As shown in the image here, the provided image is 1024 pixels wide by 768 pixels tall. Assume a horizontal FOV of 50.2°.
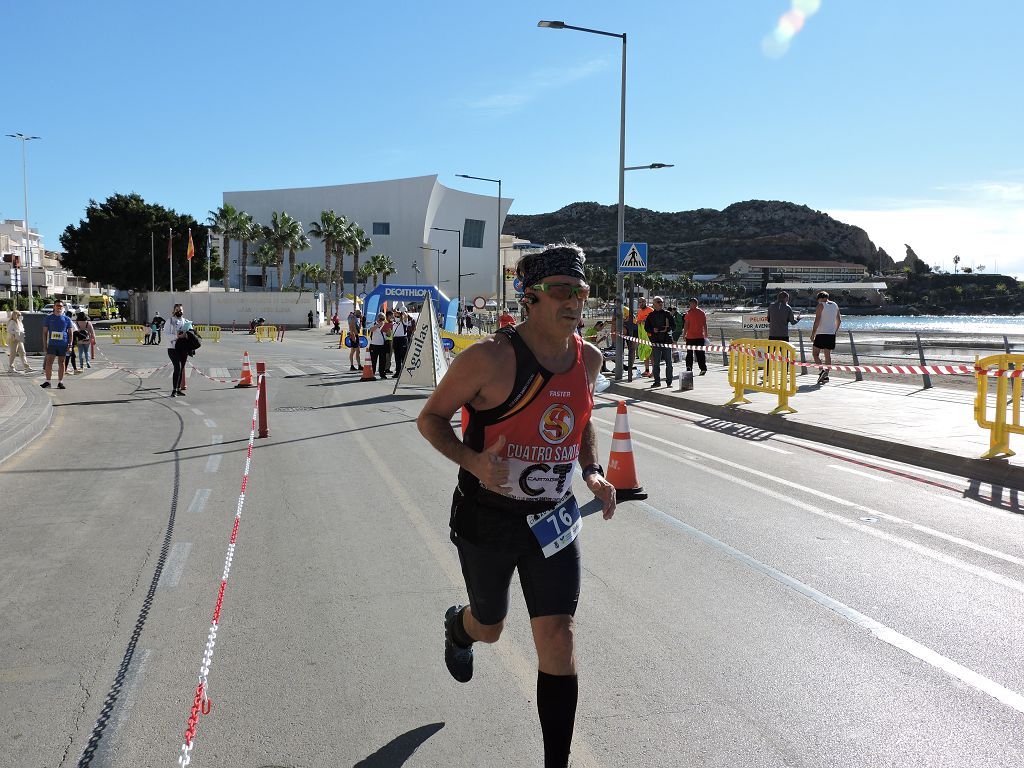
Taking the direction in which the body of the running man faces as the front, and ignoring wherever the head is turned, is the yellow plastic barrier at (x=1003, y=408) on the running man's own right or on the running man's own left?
on the running man's own left

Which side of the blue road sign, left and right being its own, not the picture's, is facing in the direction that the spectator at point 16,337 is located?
right

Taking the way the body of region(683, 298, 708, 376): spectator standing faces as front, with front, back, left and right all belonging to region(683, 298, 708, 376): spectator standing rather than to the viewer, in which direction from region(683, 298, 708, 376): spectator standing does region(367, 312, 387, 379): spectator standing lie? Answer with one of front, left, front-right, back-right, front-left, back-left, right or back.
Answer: right

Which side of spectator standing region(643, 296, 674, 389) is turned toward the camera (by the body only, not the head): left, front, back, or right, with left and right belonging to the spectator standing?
front

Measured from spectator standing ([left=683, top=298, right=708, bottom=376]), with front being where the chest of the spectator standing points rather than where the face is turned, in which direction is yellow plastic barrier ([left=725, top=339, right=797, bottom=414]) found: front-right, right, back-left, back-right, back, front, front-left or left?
front

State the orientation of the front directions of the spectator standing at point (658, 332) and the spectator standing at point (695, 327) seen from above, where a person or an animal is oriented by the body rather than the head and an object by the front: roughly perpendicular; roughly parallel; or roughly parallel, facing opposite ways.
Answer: roughly parallel

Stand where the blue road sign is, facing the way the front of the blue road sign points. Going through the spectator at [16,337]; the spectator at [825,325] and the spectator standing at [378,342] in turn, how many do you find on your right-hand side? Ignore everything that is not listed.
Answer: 2

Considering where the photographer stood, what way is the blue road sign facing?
facing the viewer

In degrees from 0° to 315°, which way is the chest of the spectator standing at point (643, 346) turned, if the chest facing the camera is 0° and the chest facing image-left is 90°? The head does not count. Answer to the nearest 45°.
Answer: approximately 45°

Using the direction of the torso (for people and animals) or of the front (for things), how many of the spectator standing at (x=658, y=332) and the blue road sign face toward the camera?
2

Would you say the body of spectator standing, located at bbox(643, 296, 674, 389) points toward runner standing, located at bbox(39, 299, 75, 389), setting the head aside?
no

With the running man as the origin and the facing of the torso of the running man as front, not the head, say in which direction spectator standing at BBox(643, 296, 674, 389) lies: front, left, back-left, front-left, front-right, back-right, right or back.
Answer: back-left

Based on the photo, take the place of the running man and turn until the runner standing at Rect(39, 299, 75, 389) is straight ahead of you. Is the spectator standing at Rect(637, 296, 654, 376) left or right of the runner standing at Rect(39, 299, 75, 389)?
right

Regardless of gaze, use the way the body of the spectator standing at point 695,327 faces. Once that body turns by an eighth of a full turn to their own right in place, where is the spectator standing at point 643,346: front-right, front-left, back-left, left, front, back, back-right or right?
back-left

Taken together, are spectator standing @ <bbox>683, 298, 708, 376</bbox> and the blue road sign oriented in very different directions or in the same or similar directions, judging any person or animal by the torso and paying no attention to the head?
same or similar directions

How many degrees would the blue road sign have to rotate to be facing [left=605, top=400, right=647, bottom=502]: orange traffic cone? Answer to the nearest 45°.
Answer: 0° — it already faces it

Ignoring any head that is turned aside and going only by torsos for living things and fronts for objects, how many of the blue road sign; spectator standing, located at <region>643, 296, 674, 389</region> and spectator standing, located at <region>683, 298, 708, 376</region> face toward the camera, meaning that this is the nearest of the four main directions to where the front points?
3

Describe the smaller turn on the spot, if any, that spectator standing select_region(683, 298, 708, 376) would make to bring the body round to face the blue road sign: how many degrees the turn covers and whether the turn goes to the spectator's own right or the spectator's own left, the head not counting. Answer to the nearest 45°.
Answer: approximately 45° to the spectator's own right
